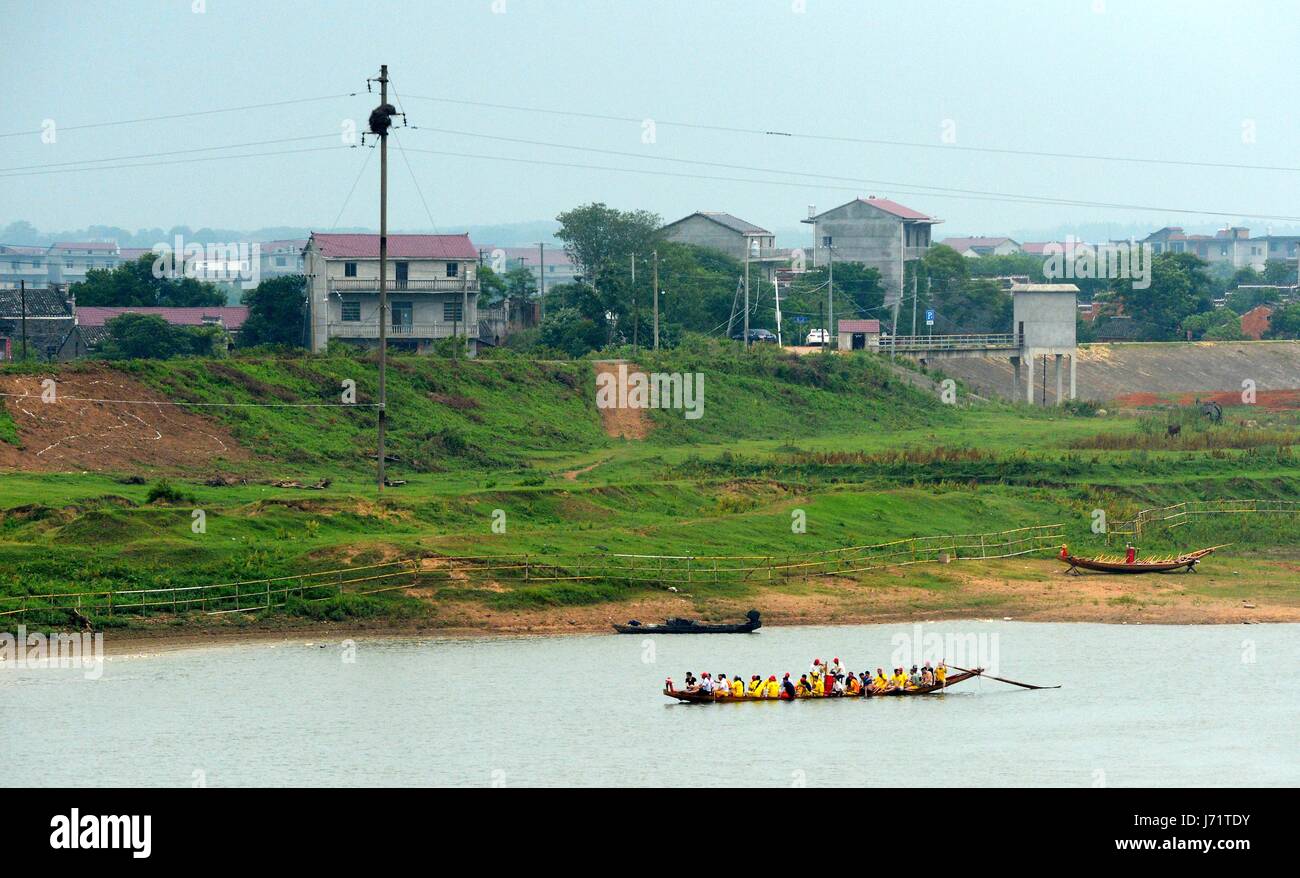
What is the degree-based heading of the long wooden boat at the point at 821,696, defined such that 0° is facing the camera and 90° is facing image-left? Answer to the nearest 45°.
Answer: approximately 90°
